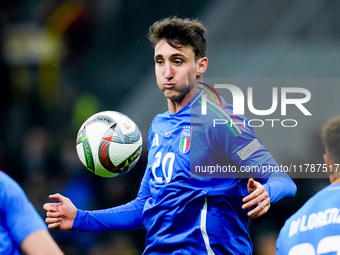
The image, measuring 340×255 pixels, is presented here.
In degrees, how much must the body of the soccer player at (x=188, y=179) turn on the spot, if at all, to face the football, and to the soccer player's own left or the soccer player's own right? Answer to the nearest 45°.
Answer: approximately 90° to the soccer player's own right

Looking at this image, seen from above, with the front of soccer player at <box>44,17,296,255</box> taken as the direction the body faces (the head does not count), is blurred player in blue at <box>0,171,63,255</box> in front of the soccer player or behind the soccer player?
in front

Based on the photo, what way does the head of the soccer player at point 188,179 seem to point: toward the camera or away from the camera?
toward the camera

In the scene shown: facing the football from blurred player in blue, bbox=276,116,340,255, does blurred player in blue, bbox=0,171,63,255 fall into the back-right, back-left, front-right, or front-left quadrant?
front-left

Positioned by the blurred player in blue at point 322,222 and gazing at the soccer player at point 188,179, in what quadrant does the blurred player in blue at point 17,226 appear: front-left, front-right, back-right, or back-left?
front-left

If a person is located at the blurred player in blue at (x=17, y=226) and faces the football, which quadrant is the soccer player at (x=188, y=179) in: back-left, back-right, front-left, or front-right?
front-right
